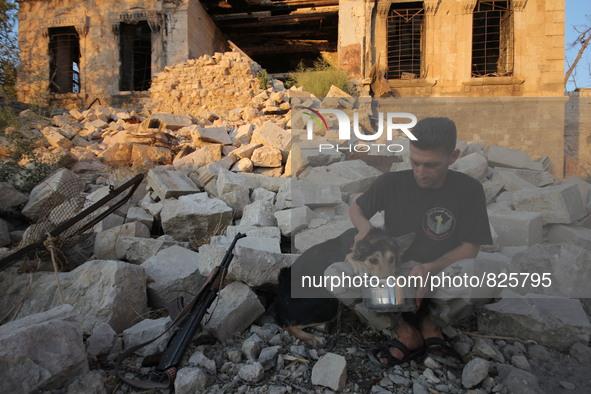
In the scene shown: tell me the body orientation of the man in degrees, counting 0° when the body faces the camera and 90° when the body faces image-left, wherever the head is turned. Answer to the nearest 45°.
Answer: approximately 0°

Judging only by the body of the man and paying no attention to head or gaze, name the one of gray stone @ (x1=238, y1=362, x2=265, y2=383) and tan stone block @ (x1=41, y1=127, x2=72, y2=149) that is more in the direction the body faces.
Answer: the gray stone

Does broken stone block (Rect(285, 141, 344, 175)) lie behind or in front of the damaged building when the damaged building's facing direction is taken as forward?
in front

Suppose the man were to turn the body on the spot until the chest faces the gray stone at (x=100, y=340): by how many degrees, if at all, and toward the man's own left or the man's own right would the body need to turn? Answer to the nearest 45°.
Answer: approximately 90° to the man's own right

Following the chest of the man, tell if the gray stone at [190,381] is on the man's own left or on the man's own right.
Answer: on the man's own right

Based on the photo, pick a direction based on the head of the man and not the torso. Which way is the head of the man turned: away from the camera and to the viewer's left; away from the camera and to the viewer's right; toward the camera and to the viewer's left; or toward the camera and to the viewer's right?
toward the camera and to the viewer's left
